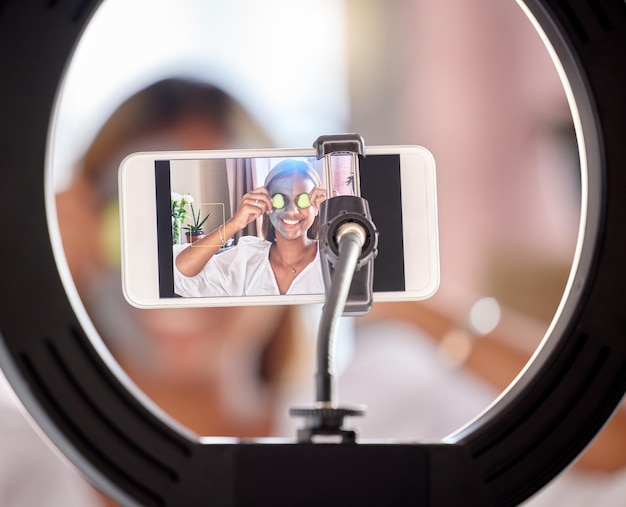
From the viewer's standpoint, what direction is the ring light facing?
away from the camera

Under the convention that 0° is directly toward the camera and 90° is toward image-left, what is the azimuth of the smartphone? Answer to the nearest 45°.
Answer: approximately 0°
